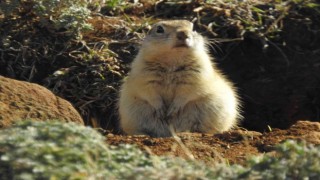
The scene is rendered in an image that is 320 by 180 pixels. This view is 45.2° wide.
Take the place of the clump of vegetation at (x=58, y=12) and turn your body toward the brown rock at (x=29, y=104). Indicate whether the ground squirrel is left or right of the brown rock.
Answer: left

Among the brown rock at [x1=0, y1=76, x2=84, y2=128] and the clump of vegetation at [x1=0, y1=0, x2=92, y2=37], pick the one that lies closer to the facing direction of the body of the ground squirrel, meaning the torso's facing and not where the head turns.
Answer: the brown rock

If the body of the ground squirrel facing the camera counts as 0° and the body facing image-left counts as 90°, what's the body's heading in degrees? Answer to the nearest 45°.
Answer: approximately 0°

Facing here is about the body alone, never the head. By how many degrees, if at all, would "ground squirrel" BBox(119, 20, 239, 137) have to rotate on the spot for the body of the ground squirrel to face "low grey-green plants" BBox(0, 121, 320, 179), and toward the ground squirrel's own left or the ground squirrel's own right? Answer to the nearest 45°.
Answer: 0° — it already faces it

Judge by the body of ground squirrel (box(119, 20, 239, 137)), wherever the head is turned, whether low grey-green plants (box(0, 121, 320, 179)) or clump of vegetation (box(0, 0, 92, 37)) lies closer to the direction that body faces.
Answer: the low grey-green plants

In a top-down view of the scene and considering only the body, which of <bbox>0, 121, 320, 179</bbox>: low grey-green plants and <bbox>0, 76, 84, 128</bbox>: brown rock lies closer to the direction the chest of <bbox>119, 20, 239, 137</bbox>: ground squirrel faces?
the low grey-green plants

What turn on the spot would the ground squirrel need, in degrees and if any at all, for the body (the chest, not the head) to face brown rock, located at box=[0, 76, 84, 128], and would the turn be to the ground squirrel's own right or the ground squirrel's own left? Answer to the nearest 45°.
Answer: approximately 45° to the ground squirrel's own right

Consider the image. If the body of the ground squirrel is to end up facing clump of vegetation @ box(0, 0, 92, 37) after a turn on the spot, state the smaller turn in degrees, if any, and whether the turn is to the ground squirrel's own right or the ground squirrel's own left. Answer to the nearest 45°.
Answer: approximately 135° to the ground squirrel's own right
